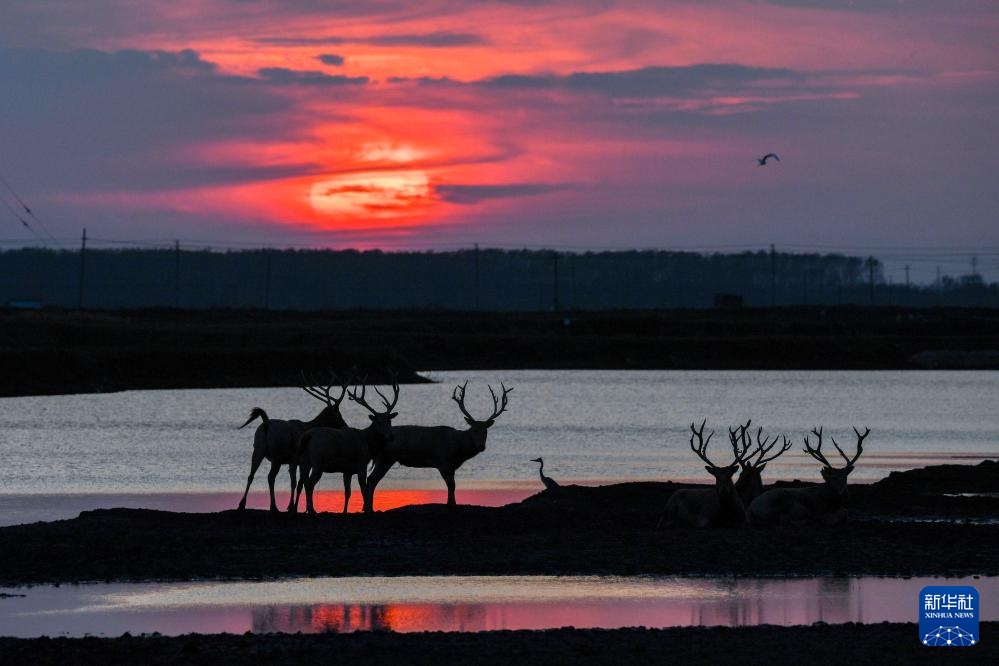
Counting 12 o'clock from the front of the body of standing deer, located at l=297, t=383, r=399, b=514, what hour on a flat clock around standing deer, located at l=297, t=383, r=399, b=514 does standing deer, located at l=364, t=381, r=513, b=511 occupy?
standing deer, located at l=364, t=381, r=513, b=511 is roughly at 11 o'clock from standing deer, located at l=297, t=383, r=399, b=514.

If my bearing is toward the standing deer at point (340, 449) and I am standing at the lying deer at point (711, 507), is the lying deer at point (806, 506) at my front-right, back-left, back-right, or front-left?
back-right

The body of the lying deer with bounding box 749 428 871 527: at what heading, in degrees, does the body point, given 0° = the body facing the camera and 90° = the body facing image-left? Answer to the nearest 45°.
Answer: approximately 270°

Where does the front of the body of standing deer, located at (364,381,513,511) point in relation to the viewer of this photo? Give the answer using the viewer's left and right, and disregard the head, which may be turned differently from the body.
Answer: facing to the right of the viewer

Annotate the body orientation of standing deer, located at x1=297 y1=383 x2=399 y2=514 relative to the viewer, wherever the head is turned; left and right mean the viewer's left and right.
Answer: facing to the right of the viewer

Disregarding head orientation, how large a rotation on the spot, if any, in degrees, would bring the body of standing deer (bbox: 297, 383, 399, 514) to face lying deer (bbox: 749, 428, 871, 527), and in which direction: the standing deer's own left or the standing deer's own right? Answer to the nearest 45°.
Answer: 0° — it already faces it

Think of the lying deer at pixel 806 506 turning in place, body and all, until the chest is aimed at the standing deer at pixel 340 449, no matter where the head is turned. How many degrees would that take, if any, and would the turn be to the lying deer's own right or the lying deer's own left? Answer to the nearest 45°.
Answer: approximately 180°

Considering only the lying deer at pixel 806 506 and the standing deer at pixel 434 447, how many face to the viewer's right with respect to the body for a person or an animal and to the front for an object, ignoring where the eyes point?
2

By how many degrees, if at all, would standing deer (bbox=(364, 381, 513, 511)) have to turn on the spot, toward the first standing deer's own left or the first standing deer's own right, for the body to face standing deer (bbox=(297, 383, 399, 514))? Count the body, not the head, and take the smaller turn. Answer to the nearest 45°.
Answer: approximately 135° to the first standing deer's own right
